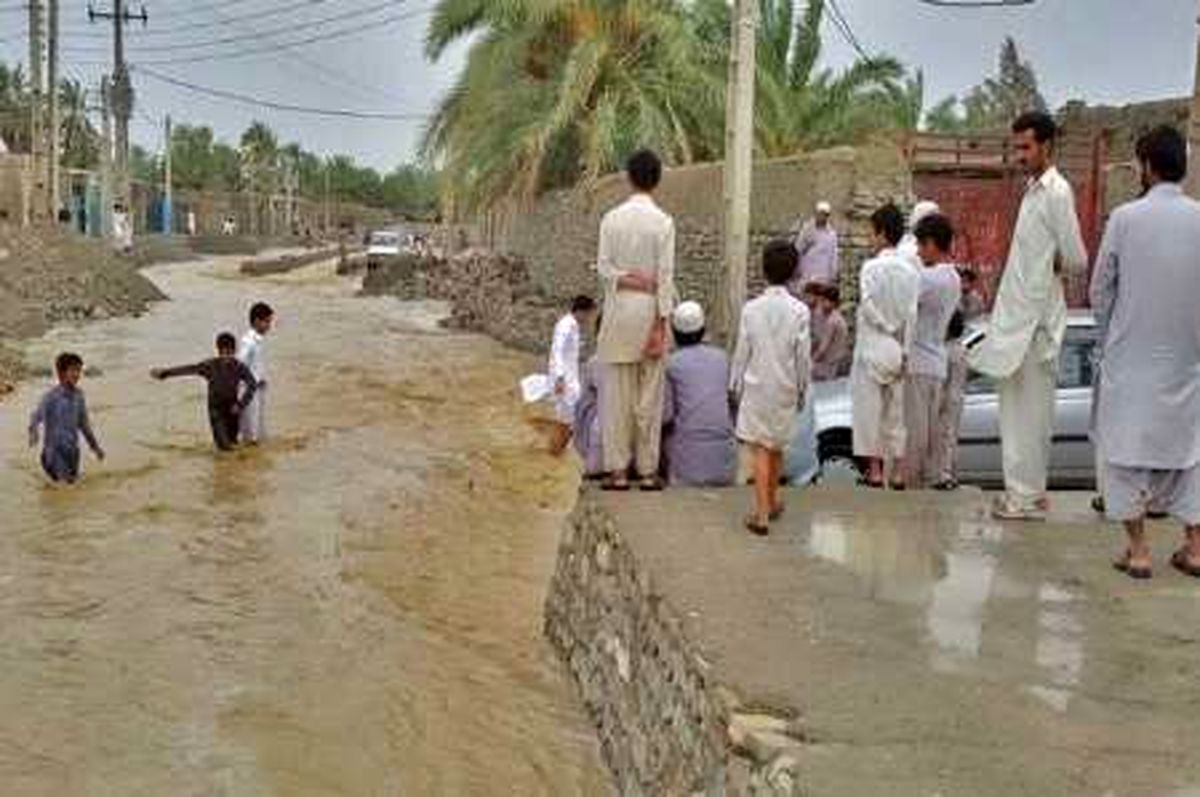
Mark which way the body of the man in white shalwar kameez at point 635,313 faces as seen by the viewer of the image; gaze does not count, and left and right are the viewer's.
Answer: facing away from the viewer

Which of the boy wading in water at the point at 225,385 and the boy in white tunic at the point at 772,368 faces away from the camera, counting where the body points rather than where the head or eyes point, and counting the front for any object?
the boy in white tunic

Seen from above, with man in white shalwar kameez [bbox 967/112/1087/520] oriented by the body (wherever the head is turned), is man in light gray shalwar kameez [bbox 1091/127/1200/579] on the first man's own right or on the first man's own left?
on the first man's own left

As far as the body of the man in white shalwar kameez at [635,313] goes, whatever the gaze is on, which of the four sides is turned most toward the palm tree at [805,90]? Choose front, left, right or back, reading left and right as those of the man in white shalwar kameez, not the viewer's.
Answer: front

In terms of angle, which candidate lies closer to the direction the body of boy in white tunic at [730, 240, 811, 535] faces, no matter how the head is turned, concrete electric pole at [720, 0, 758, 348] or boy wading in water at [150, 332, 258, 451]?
the concrete electric pole

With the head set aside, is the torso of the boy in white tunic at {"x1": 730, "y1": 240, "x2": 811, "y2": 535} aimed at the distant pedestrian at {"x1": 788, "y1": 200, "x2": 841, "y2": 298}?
yes

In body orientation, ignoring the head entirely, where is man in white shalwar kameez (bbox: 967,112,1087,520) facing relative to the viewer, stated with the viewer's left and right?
facing to the left of the viewer

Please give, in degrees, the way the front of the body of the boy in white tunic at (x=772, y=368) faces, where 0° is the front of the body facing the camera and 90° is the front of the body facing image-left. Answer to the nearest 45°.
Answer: approximately 180°

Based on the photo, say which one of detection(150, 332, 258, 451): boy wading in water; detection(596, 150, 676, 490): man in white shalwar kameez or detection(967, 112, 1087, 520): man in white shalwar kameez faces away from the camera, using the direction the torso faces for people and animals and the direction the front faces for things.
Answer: detection(596, 150, 676, 490): man in white shalwar kameez
